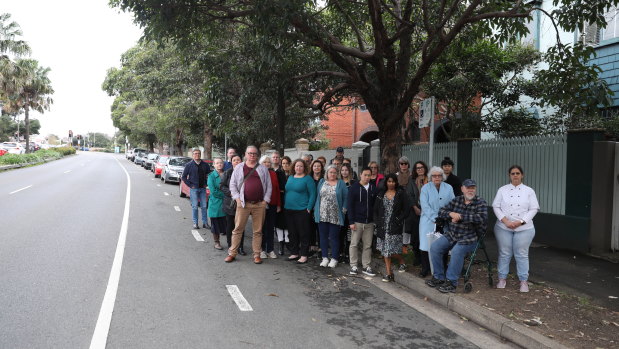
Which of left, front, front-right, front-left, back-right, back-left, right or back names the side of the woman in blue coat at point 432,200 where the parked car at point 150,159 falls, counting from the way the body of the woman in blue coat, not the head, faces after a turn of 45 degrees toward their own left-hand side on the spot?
back

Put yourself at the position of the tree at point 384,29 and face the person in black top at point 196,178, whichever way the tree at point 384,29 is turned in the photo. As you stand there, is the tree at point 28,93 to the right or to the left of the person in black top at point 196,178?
right

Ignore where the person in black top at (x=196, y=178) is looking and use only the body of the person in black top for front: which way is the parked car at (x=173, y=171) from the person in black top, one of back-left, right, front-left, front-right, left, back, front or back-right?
back

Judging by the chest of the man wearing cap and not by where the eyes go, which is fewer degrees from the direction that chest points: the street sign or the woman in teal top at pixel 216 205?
the woman in teal top

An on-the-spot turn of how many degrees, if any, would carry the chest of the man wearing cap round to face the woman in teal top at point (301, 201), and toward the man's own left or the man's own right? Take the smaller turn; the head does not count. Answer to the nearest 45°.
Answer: approximately 90° to the man's own right

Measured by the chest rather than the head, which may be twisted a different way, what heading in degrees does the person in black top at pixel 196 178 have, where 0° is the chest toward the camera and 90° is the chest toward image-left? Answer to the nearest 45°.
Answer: approximately 0°

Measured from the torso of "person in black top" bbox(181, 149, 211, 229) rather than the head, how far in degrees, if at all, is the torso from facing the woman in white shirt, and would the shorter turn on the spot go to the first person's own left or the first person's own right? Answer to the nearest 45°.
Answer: approximately 45° to the first person's own left

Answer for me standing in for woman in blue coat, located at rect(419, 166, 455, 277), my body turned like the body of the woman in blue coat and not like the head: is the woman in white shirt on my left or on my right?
on my left
